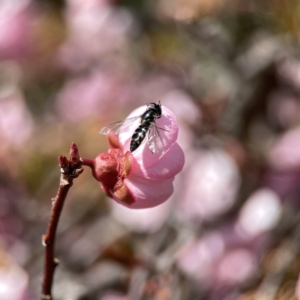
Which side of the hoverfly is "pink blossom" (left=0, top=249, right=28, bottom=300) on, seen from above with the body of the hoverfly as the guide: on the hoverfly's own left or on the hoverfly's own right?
on the hoverfly's own left

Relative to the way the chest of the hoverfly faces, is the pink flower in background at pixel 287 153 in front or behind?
in front

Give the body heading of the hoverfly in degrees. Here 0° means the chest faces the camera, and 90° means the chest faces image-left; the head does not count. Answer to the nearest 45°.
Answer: approximately 225°
